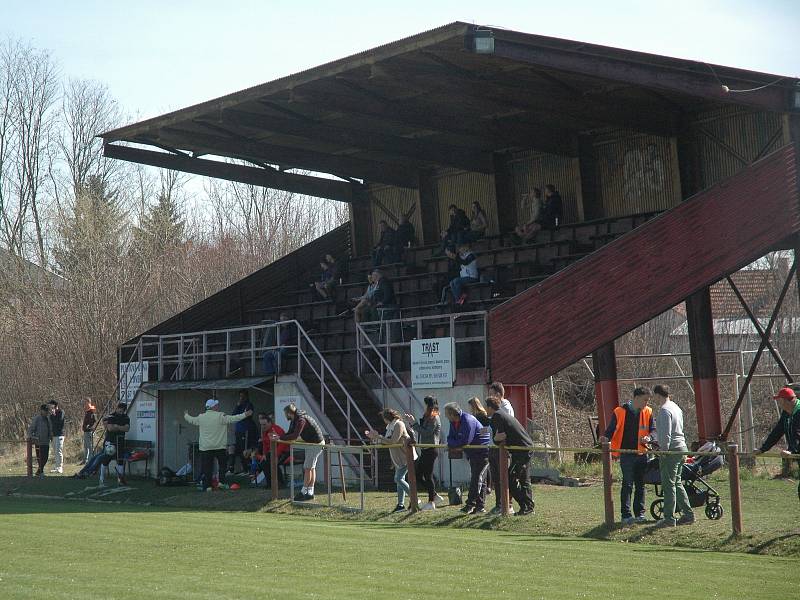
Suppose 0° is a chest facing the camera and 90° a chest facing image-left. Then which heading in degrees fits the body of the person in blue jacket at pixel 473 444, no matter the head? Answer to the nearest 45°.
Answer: approximately 45°

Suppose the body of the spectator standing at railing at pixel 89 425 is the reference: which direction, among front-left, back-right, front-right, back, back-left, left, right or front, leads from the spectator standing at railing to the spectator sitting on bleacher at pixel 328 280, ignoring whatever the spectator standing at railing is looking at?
back-left

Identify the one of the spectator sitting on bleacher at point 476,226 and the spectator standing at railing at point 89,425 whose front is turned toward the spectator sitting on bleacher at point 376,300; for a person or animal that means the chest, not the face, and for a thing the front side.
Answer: the spectator sitting on bleacher at point 476,226

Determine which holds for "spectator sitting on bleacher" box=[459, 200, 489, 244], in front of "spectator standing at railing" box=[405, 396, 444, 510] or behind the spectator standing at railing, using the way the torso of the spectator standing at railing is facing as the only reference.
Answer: behind

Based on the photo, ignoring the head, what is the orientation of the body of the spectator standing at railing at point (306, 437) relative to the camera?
to the viewer's left

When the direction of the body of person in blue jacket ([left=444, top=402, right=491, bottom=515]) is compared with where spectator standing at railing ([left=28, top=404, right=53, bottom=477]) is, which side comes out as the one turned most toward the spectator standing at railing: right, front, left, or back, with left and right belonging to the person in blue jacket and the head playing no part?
right

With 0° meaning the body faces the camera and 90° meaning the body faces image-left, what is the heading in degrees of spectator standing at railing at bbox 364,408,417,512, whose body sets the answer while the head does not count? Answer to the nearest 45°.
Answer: approximately 90°

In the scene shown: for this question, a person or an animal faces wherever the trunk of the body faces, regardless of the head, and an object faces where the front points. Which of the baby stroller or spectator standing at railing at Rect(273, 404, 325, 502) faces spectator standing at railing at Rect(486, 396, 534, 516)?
the baby stroller

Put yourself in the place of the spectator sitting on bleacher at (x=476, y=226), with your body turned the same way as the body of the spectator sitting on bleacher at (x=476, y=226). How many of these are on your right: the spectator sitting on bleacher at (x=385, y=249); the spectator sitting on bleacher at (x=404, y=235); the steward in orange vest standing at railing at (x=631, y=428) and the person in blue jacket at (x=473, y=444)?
2

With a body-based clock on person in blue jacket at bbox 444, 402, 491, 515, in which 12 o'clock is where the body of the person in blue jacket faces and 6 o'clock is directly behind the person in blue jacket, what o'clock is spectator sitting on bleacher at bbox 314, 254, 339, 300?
The spectator sitting on bleacher is roughly at 4 o'clock from the person in blue jacket.

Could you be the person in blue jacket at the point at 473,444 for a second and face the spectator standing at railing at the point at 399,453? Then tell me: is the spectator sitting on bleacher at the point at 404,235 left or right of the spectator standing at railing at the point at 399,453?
right

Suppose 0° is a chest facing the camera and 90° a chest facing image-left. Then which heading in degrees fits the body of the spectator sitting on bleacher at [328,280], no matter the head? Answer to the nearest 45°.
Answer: approximately 45°

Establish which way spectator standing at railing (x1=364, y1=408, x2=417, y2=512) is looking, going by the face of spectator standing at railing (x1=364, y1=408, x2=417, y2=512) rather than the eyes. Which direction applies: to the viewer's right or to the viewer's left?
to the viewer's left

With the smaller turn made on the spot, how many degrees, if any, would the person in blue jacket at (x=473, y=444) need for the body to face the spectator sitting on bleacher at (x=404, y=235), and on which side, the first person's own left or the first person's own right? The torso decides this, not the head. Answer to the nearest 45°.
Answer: approximately 135° to the first person's own right
